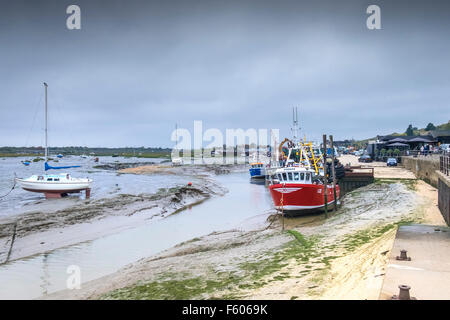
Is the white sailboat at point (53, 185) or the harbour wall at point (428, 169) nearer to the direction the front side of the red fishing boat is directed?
the white sailboat

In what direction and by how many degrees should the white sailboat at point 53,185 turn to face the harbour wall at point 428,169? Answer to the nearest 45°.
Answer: approximately 135° to its left

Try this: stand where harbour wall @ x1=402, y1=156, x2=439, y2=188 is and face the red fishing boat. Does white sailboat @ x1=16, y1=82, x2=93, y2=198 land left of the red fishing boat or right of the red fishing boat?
right

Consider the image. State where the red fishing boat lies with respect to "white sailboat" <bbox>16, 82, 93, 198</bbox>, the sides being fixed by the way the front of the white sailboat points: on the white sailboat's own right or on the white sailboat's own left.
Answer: on the white sailboat's own left

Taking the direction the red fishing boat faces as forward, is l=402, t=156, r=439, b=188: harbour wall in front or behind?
behind

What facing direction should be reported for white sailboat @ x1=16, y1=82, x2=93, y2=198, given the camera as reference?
facing to the left of the viewer
